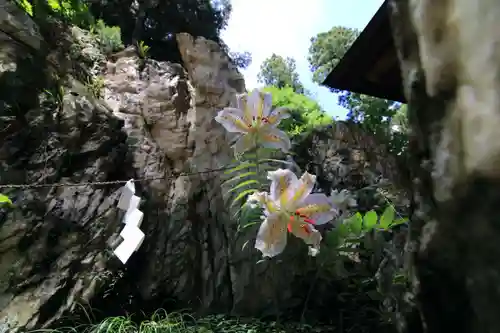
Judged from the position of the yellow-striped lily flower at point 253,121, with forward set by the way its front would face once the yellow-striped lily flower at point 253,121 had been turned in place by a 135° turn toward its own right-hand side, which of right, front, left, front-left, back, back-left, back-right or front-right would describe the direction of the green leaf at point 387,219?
back-right

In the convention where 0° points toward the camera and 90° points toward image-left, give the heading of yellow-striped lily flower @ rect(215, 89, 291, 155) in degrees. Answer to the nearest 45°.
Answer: approximately 0°

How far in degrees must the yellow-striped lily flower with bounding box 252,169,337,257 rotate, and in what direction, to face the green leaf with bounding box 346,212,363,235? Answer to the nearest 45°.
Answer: approximately 135° to its left

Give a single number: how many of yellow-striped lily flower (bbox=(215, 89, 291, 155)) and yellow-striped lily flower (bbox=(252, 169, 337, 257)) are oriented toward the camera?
2

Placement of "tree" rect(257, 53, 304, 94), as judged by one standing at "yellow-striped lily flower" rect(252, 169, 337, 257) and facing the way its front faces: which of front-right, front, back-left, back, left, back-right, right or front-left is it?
back

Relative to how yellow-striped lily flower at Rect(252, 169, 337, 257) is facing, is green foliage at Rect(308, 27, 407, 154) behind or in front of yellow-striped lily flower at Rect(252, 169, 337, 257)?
behind
